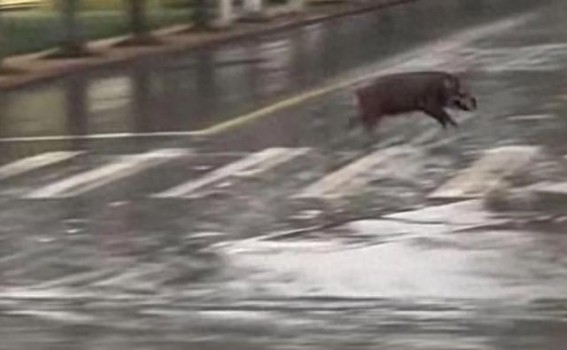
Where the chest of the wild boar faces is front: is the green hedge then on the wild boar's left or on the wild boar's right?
on the wild boar's left

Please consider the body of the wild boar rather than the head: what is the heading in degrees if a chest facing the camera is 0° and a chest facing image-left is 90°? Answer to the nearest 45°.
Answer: approximately 270°

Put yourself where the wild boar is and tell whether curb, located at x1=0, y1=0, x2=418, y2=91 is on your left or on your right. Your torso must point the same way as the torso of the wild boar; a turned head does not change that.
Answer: on your left

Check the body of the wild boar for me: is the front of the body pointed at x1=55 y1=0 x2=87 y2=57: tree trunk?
no
